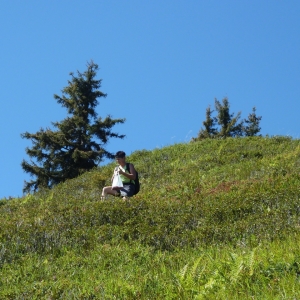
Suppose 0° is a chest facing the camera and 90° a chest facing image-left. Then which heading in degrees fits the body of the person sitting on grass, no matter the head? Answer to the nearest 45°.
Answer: approximately 45°

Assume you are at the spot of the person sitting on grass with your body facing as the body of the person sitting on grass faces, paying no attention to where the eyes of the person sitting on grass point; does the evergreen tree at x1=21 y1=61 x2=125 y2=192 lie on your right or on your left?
on your right
